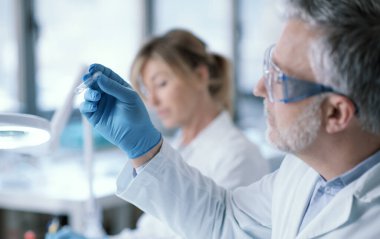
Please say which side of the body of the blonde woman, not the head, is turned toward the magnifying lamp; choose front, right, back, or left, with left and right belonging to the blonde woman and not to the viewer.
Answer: front

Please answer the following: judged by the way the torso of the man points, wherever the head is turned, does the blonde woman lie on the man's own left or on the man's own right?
on the man's own right

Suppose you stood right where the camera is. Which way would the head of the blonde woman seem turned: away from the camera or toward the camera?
toward the camera

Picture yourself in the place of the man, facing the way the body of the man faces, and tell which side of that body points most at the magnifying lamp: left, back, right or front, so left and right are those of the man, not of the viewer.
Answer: front

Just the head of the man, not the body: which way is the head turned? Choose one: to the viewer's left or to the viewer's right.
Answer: to the viewer's left

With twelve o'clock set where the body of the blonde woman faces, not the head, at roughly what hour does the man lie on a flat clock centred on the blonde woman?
The man is roughly at 10 o'clock from the blonde woman.

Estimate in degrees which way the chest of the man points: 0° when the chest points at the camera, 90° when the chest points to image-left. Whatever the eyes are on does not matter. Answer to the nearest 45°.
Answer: approximately 90°

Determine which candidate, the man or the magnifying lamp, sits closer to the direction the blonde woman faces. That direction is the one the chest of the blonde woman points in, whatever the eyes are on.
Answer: the magnifying lamp

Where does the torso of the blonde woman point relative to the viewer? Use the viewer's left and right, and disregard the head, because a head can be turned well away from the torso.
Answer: facing the viewer and to the left of the viewer

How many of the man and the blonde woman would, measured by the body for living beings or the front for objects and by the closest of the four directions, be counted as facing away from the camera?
0
